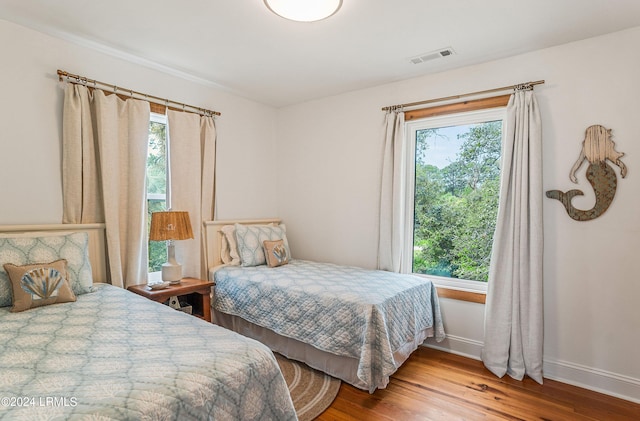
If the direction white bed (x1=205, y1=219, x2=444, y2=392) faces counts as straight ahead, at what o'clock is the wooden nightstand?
The wooden nightstand is roughly at 5 o'clock from the white bed.

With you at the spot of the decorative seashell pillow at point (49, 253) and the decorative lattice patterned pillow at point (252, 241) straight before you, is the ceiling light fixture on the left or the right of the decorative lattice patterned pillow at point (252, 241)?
right

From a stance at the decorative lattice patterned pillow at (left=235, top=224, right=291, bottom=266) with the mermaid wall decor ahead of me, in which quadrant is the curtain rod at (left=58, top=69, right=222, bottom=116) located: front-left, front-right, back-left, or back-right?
back-right

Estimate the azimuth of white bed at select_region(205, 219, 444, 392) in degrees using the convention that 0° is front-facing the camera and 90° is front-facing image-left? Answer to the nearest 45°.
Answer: approximately 315°

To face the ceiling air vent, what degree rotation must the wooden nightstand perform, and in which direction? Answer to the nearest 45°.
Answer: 0° — it already faces it

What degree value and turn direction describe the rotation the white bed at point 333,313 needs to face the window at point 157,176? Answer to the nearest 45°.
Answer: approximately 135° to its right

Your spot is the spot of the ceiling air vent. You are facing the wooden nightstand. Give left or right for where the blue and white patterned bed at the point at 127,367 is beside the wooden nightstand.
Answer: left

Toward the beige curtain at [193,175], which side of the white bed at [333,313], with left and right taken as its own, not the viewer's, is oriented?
back

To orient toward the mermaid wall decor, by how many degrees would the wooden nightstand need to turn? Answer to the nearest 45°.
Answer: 0° — it already faces it

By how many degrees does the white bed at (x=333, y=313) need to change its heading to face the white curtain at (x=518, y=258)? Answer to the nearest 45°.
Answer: approximately 45° to its left

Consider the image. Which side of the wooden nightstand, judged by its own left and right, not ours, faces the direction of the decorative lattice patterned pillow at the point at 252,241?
left
